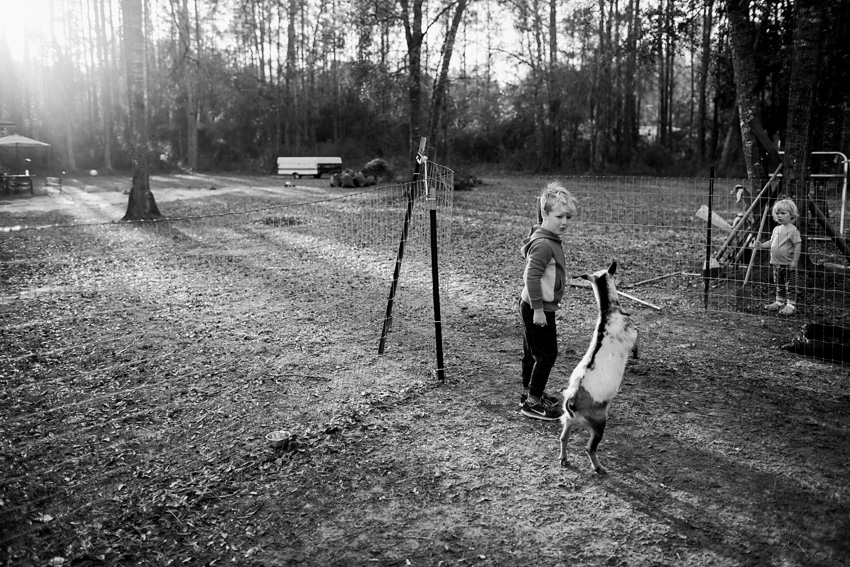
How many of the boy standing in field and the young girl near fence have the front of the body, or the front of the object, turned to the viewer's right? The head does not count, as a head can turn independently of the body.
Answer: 1

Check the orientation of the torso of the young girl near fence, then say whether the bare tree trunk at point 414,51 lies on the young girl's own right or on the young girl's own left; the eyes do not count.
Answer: on the young girl's own right

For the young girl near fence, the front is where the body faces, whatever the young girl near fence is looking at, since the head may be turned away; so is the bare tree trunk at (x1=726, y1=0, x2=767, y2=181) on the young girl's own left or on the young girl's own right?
on the young girl's own right

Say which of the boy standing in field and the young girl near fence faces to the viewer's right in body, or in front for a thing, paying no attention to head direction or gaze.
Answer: the boy standing in field

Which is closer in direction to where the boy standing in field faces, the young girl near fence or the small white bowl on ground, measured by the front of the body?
the young girl near fence

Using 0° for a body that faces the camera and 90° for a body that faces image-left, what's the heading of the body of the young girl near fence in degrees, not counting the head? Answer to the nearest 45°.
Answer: approximately 45°

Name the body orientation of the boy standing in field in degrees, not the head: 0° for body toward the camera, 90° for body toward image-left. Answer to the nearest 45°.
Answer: approximately 270°

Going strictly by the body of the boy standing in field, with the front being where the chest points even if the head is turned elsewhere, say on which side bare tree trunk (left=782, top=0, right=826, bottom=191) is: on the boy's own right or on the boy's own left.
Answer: on the boy's own left
